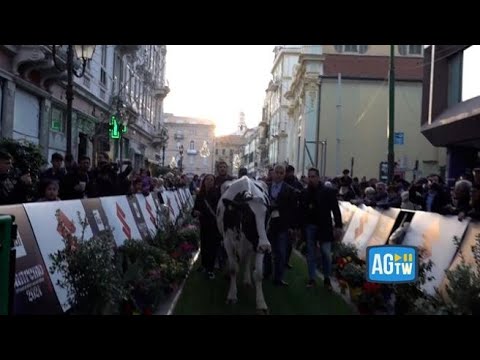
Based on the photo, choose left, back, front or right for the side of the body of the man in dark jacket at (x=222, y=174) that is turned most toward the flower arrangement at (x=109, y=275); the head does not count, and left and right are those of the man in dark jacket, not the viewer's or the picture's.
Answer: front

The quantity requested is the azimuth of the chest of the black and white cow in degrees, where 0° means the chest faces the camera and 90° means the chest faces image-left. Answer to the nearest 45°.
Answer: approximately 0°

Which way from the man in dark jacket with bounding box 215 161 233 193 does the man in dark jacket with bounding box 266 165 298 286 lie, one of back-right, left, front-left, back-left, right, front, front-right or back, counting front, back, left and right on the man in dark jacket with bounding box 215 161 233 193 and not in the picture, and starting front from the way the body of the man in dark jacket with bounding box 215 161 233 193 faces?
front-left

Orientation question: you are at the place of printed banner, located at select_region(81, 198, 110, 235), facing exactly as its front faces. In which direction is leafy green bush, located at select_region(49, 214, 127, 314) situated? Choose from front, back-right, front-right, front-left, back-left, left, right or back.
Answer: front-right

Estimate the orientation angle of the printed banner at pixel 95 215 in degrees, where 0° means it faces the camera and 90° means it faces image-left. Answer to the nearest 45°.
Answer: approximately 315°

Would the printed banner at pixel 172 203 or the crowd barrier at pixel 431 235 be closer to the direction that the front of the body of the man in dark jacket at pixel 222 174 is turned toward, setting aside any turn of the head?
the crowd barrier

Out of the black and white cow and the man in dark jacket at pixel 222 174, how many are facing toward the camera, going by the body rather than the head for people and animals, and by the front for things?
2

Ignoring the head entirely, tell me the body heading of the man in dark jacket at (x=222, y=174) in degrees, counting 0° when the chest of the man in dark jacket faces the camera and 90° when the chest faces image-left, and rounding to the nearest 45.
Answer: approximately 0°

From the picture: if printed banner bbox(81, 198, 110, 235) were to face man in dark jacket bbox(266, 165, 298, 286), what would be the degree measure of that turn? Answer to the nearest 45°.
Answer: approximately 45° to its left
